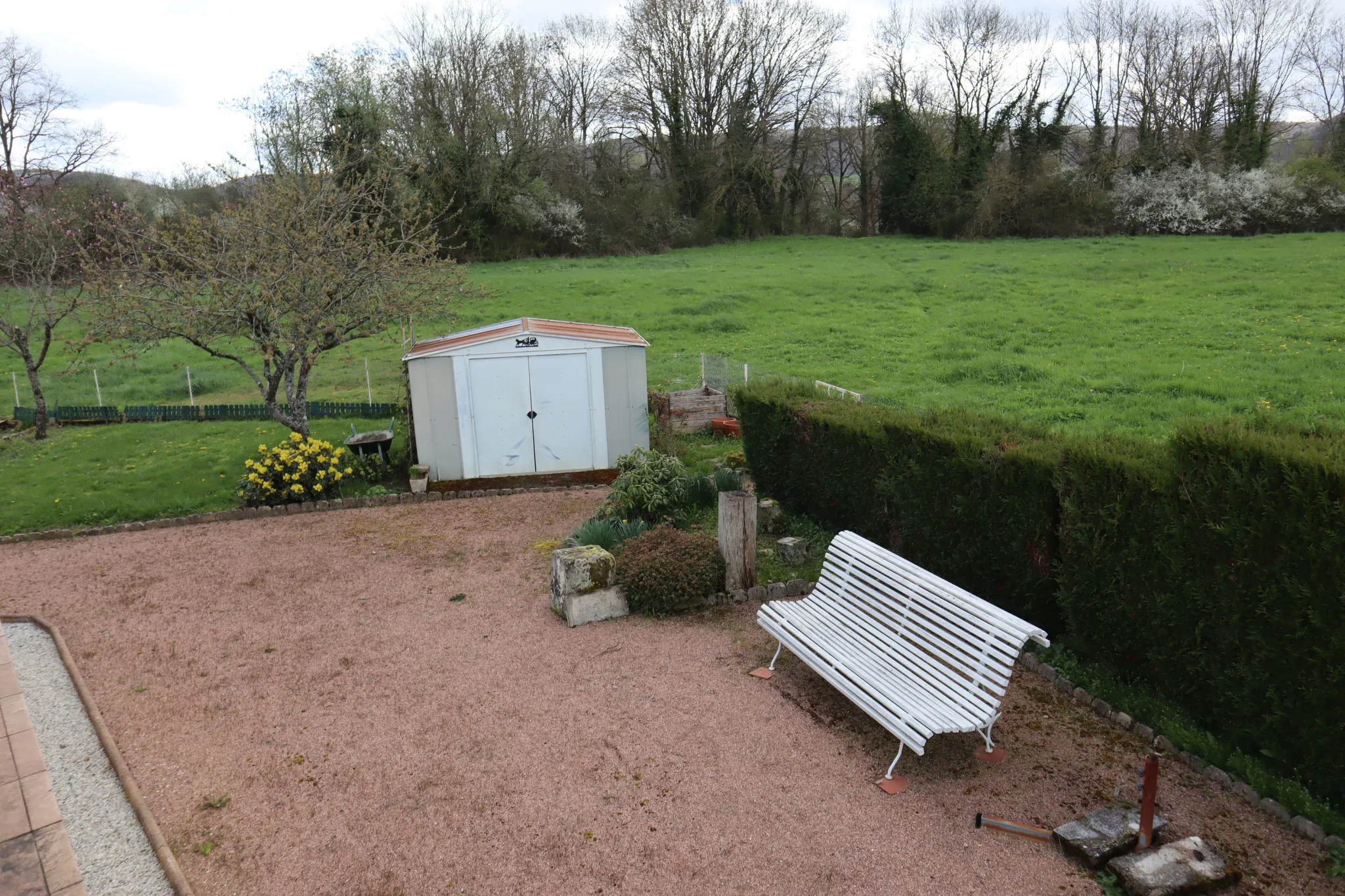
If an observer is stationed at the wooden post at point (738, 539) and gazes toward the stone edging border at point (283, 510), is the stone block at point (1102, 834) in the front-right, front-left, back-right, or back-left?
back-left

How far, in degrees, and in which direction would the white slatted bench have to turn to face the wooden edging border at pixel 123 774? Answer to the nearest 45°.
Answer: approximately 45° to its right

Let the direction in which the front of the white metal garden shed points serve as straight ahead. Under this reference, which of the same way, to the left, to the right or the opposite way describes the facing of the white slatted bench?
to the right

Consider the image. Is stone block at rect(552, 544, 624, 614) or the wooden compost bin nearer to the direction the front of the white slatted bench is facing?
the stone block

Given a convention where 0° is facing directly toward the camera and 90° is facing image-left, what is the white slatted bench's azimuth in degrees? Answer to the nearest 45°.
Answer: approximately 45°

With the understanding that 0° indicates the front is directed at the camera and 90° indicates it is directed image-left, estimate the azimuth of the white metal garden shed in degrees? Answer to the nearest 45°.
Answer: approximately 0°

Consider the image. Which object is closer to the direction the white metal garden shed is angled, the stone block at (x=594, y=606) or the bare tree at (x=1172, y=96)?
the stone block
